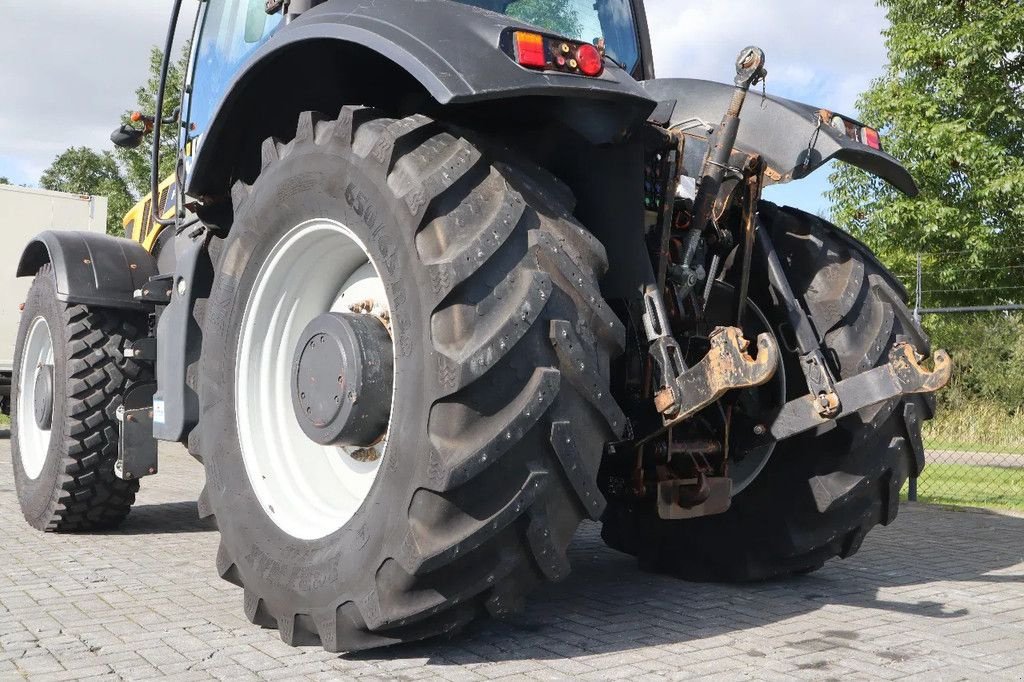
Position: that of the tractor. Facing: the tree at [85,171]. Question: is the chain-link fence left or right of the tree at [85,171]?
right

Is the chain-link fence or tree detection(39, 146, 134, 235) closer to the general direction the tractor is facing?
the tree

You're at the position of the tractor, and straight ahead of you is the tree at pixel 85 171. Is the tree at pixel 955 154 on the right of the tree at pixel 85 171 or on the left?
right

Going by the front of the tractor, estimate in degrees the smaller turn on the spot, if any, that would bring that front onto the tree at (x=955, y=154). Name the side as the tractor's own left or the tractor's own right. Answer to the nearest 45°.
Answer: approximately 90° to the tractor's own right

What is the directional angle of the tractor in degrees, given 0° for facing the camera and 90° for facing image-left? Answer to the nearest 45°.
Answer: approximately 135°

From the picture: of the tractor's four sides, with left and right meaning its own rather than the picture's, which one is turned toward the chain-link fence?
right

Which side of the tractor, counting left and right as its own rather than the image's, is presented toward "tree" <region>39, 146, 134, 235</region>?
front
